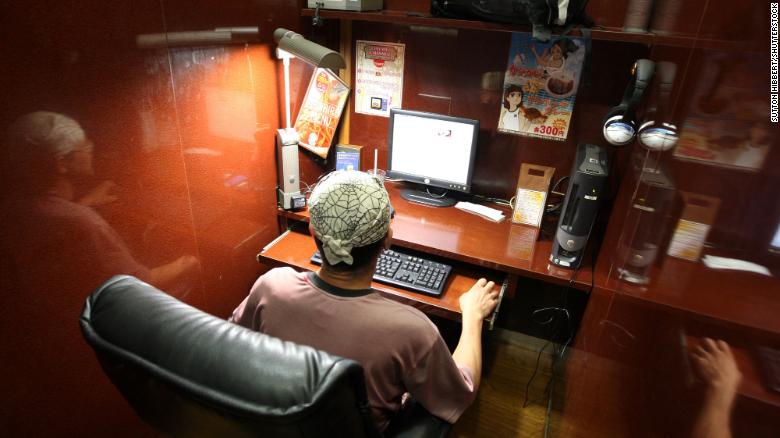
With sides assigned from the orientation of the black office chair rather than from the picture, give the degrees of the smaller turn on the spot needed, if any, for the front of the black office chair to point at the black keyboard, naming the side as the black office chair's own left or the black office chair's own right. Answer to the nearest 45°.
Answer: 0° — it already faces it

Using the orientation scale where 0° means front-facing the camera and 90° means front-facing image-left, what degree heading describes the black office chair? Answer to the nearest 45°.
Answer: approximately 225°

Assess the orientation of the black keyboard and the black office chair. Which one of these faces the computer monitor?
the black office chair

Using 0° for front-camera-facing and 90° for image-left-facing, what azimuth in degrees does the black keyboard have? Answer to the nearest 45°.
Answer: approximately 0°

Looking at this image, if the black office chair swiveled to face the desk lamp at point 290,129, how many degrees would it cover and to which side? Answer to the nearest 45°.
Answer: approximately 45° to its left

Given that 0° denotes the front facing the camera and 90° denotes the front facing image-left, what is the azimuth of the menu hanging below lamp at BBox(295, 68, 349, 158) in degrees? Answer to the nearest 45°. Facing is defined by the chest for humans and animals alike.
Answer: approximately 315°

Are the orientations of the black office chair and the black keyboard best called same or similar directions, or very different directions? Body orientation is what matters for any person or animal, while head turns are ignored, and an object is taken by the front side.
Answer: very different directions

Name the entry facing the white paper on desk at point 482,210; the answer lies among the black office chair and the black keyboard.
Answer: the black office chair

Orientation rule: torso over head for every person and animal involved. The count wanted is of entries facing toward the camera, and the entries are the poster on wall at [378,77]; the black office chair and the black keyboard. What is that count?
2
